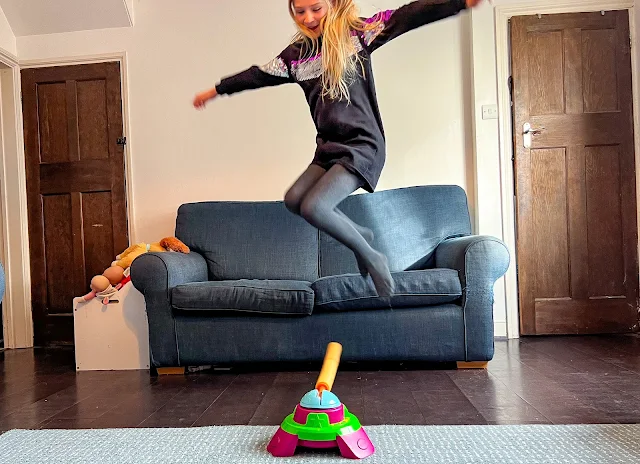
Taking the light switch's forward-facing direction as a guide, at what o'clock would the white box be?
The white box is roughly at 2 o'clock from the light switch.

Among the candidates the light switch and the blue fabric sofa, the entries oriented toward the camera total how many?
2

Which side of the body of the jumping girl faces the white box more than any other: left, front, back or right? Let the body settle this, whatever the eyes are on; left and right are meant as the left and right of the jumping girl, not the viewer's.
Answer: right

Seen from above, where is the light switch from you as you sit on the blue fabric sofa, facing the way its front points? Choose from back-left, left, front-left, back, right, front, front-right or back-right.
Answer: back-left

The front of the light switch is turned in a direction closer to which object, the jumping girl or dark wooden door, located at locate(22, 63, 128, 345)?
the jumping girl

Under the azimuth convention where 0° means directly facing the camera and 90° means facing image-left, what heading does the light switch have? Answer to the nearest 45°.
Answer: approximately 0°

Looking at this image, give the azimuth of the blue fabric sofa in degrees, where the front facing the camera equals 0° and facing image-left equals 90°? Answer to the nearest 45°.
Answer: approximately 0°

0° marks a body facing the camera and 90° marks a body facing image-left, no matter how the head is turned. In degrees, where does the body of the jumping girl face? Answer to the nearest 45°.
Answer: approximately 45°

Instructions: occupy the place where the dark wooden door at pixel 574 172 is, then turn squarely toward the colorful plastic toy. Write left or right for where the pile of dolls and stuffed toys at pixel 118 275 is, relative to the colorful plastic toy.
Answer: right

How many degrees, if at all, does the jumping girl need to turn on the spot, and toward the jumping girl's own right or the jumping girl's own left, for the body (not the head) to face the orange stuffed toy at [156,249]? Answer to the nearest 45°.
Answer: approximately 90° to the jumping girl's own right
